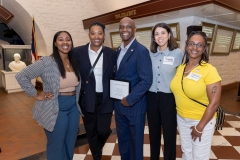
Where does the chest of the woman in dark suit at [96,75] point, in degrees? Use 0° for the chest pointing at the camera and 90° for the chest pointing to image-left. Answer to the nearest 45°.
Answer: approximately 0°

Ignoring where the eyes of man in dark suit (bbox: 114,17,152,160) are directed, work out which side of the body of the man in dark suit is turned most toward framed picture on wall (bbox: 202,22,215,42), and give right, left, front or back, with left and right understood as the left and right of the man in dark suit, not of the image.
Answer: back

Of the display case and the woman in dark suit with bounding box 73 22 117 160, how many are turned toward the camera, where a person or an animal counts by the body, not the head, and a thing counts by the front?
2

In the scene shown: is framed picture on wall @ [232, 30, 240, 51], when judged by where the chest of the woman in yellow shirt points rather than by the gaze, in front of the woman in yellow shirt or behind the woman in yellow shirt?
behind

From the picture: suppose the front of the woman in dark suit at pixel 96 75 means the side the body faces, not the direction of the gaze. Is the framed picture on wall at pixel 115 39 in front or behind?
behind

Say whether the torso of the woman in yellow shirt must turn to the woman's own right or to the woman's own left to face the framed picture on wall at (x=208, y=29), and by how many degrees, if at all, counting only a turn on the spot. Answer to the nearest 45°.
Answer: approximately 135° to the woman's own right

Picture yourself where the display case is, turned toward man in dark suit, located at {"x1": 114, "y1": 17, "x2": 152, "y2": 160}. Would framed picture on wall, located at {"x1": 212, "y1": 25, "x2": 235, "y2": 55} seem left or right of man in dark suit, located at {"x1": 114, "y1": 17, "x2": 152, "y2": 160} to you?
left
